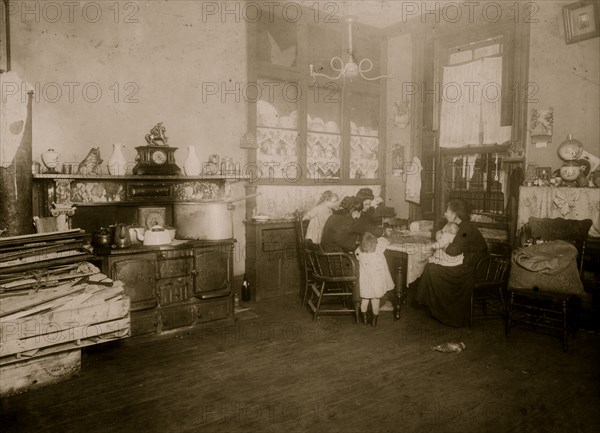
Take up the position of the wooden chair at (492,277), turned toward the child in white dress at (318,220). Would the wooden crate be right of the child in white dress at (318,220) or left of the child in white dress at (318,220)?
left

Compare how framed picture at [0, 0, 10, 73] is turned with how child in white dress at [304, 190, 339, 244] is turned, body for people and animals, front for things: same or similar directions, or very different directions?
same or similar directions

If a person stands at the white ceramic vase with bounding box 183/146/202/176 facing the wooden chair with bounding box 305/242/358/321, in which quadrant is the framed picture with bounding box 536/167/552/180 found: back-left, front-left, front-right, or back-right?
front-left

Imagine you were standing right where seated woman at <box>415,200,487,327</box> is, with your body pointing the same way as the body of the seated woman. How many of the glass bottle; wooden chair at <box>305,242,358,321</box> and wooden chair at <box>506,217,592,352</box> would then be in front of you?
2

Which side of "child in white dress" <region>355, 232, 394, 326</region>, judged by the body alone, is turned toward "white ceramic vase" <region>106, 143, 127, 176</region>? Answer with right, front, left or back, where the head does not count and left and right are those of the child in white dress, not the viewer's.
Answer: left

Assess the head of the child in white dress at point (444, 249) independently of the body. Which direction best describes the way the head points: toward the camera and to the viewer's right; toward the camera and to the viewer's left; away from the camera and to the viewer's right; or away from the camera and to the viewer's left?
toward the camera and to the viewer's left

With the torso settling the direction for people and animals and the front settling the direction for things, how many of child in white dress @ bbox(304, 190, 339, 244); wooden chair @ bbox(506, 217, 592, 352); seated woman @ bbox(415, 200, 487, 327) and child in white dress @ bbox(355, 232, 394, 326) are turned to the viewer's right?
1

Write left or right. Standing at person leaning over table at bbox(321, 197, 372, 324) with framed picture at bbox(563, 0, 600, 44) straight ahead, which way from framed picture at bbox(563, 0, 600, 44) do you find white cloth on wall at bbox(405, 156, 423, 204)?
left

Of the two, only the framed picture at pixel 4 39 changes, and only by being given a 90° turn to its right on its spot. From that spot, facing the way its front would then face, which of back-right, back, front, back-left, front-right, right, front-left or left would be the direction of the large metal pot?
back-left

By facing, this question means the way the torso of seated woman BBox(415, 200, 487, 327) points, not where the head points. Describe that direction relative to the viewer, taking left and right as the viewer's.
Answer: facing to the left of the viewer

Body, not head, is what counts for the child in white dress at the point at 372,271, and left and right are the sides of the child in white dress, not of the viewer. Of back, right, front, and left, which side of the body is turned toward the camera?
back

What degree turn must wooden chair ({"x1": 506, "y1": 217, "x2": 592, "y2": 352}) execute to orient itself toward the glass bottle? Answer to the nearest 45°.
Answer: approximately 45° to its right

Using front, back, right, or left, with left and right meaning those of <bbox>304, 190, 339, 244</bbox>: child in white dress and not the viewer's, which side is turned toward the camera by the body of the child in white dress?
right

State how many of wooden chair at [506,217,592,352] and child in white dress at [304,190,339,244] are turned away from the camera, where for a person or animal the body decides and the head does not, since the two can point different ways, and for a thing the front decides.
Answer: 0

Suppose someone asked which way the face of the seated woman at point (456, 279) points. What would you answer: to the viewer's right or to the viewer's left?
to the viewer's left

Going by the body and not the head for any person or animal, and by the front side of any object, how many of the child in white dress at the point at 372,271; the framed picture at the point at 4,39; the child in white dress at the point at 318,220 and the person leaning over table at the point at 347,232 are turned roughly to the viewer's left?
0
